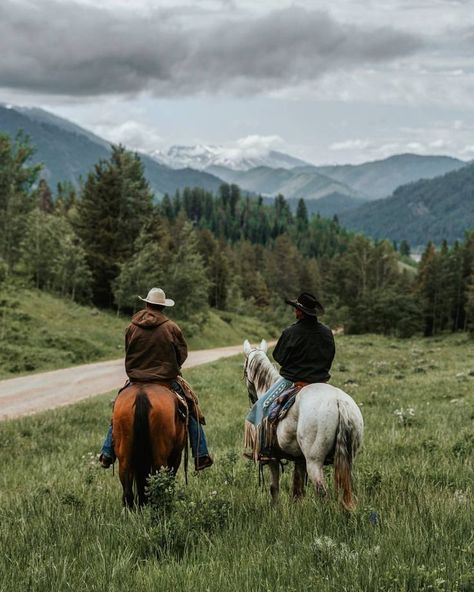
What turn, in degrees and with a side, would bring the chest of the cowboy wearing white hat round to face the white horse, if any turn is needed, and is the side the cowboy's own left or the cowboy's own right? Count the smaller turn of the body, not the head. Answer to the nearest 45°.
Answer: approximately 135° to the cowboy's own right

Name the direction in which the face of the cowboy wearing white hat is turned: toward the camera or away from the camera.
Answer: away from the camera

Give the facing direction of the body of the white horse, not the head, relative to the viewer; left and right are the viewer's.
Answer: facing away from the viewer and to the left of the viewer

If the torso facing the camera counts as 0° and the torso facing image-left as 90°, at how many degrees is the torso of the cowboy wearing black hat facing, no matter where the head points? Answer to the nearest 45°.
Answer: approximately 135°

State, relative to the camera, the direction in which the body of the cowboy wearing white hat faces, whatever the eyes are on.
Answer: away from the camera

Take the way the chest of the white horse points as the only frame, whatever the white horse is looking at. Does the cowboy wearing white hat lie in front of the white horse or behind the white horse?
in front

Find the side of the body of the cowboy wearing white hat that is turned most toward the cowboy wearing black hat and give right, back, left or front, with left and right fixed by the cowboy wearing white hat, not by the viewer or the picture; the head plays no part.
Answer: right

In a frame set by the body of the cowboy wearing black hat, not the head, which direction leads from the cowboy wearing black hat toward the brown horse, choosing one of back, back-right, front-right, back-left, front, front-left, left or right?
front-left

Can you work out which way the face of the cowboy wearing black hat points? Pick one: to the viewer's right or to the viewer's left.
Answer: to the viewer's left
